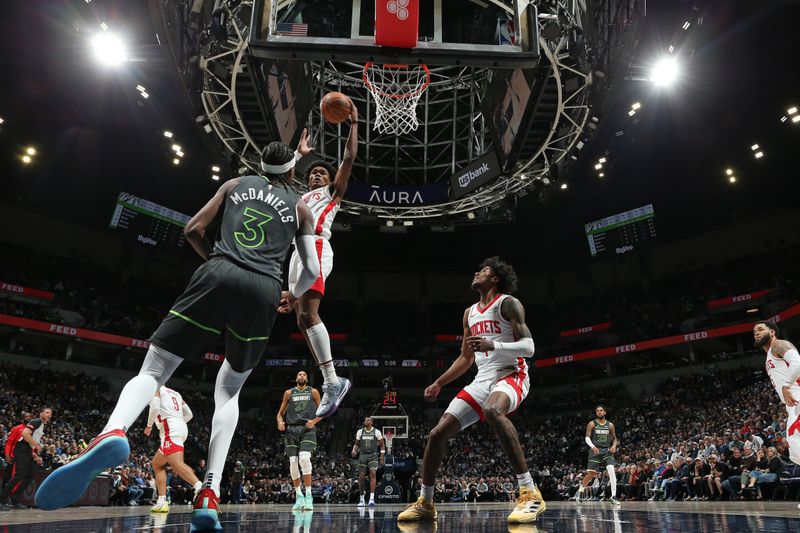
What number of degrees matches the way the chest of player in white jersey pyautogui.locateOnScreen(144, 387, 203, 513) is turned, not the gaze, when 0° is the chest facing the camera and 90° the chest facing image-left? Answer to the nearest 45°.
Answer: approximately 135°

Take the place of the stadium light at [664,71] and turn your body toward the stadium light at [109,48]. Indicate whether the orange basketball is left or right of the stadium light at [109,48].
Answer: left

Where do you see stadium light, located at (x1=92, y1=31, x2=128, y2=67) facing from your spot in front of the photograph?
facing the viewer

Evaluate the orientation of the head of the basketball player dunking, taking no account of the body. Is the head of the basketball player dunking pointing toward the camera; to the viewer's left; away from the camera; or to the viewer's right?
toward the camera

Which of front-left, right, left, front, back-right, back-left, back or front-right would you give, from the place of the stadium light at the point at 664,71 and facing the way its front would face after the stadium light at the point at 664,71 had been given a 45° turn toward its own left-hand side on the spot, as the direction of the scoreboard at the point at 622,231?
back-left

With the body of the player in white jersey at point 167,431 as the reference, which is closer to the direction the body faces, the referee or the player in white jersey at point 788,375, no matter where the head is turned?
the referee

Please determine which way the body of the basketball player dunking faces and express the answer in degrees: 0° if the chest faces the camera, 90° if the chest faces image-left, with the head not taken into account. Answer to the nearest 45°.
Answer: approximately 45°

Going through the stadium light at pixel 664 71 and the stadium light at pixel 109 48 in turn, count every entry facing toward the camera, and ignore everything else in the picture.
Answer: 2

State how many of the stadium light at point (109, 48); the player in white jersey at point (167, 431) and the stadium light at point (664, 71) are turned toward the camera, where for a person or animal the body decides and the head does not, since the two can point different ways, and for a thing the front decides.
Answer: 2

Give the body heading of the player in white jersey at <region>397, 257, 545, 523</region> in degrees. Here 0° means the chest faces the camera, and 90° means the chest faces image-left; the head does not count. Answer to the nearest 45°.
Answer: approximately 45°

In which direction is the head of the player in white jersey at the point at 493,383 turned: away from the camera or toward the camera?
toward the camera

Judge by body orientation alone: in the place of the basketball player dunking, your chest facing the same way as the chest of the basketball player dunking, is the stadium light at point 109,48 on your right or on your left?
on your right

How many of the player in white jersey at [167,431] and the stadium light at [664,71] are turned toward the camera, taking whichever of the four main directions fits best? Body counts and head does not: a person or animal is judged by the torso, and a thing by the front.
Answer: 1

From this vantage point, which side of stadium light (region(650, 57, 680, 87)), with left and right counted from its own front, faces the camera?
front
